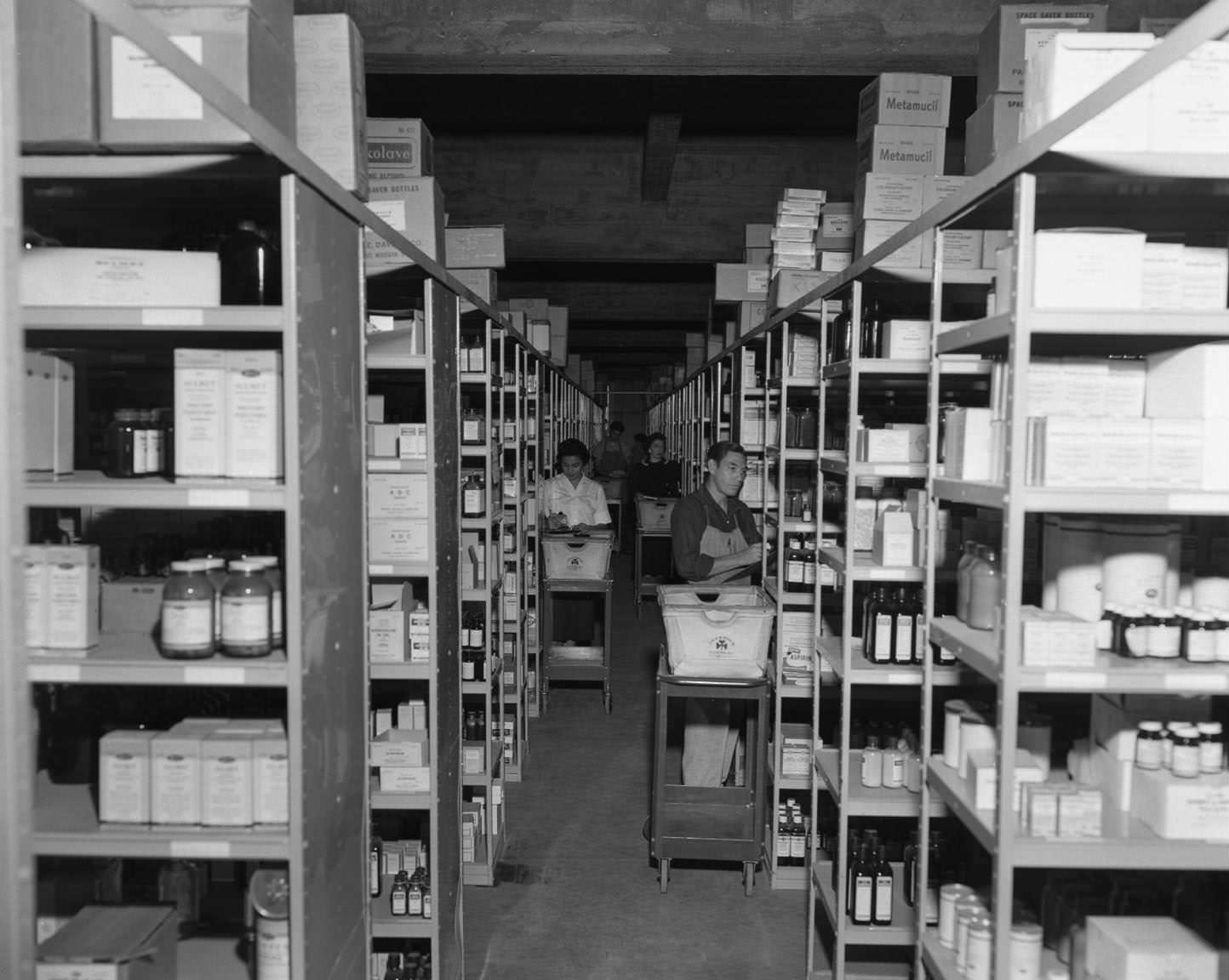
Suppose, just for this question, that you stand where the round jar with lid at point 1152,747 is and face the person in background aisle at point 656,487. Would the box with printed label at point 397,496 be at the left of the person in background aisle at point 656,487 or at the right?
left

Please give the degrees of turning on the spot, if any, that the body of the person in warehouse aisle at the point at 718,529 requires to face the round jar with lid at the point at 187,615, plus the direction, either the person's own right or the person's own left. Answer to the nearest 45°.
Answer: approximately 45° to the person's own right

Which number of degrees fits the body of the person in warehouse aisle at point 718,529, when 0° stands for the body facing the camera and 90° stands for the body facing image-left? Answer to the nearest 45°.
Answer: approximately 315°
